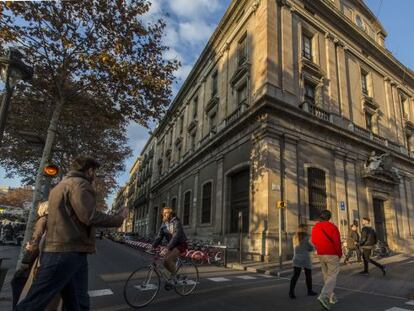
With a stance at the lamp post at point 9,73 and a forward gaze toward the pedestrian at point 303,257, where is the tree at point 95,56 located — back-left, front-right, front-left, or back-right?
front-left

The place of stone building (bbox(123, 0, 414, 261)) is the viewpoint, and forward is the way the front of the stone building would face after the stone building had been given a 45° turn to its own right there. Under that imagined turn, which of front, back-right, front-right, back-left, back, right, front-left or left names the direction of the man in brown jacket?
front

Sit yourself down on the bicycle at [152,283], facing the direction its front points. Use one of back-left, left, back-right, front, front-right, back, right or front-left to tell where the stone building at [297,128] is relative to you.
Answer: back

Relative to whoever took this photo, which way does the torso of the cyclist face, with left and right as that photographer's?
facing the viewer and to the left of the viewer

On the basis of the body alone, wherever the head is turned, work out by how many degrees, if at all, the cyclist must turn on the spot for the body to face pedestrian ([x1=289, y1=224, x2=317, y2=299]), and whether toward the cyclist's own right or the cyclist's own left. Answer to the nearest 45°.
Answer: approximately 135° to the cyclist's own left

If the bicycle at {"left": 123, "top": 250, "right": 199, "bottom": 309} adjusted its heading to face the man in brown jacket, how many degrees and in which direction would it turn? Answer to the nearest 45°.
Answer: approximately 45° to its left

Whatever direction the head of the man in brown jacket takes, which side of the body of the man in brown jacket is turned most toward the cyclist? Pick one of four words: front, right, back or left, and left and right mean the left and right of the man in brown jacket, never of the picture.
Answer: front

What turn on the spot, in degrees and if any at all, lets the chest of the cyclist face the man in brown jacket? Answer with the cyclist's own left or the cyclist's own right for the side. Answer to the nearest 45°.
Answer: approximately 45° to the cyclist's own left

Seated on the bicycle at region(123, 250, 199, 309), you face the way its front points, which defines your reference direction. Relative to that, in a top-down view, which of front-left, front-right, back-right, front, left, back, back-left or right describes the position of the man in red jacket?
back-left

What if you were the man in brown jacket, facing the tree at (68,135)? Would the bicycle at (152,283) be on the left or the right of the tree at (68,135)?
right

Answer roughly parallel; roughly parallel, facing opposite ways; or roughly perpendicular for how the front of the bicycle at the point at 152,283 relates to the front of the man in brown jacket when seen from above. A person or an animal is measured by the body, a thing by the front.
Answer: roughly parallel, facing opposite ways

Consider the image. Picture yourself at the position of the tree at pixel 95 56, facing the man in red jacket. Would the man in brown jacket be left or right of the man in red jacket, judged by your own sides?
right

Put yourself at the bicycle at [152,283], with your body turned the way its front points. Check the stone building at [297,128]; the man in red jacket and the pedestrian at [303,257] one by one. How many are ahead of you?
0

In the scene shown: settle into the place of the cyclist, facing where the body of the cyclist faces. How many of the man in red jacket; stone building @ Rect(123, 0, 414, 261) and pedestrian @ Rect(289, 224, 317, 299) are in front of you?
0

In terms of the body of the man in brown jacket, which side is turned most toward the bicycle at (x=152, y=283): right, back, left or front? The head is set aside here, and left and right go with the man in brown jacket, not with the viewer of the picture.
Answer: front
